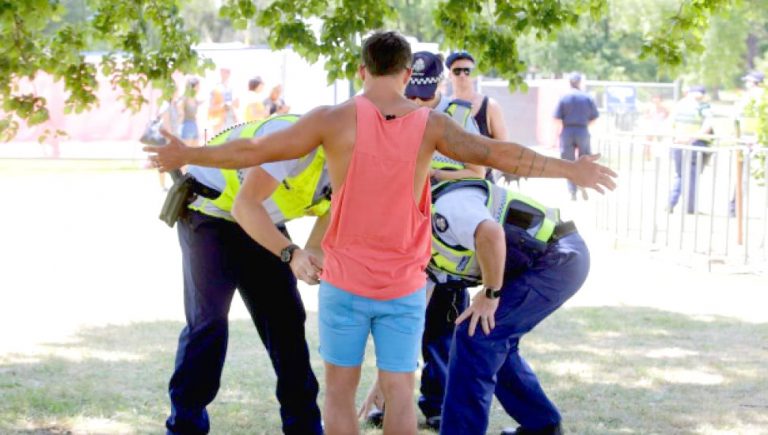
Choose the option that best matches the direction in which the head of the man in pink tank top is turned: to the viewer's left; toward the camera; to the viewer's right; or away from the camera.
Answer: away from the camera

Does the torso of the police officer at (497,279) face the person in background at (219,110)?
no

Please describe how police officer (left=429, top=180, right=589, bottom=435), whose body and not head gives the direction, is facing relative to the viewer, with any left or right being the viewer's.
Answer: facing to the left of the viewer

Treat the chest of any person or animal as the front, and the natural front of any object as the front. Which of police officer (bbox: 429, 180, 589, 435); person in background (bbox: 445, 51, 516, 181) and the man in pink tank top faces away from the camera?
the man in pink tank top

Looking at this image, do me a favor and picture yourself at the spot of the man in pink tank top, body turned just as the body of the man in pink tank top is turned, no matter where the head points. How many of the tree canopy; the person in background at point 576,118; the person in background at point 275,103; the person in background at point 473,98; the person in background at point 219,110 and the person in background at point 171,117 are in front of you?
6

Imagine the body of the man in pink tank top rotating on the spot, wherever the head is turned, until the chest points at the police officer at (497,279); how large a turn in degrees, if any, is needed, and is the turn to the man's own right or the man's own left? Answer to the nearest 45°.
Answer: approximately 45° to the man's own right

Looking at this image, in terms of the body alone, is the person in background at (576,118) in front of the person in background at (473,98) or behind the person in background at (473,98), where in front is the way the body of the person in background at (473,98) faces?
behind

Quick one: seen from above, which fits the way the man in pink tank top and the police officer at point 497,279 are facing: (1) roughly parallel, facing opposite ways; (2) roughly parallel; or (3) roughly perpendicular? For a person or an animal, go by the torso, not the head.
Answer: roughly perpendicular

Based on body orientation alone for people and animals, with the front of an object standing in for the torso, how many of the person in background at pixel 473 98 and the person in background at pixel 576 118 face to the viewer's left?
0

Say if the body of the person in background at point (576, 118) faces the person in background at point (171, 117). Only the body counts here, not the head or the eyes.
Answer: no

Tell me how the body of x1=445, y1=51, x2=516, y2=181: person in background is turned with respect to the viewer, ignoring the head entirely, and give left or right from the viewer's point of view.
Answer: facing the viewer

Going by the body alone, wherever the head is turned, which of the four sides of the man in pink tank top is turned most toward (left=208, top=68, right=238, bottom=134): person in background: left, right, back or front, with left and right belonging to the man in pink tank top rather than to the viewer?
front

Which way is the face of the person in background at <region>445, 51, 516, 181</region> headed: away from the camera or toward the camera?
toward the camera

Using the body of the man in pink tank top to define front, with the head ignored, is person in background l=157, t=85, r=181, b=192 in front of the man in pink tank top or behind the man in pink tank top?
in front

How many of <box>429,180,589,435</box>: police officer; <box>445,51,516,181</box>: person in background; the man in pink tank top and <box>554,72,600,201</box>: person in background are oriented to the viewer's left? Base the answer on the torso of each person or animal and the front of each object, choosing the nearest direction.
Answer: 1

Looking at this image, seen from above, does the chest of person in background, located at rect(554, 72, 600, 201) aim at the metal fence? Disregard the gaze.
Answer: no

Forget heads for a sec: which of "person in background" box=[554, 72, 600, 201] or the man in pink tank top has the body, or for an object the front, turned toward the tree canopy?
the man in pink tank top

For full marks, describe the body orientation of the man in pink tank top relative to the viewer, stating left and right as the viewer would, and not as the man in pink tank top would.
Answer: facing away from the viewer
